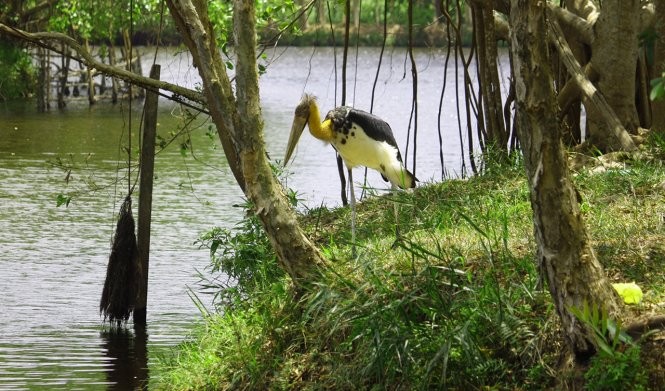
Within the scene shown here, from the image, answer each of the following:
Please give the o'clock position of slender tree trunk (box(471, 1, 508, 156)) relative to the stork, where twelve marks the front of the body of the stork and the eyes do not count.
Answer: The slender tree trunk is roughly at 4 o'clock from the stork.

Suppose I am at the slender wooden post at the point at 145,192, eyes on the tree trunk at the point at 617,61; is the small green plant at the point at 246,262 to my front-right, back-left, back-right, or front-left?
front-right

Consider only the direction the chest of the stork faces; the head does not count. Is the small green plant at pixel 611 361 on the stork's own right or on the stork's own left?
on the stork's own left

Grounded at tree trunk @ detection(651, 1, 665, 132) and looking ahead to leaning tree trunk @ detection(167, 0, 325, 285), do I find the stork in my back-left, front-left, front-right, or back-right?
front-right

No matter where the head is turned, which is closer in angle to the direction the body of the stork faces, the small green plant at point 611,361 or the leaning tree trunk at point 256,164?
the leaning tree trunk

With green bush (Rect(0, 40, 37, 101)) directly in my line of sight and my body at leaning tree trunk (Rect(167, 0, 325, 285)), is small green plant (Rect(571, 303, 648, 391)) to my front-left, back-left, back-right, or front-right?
back-right

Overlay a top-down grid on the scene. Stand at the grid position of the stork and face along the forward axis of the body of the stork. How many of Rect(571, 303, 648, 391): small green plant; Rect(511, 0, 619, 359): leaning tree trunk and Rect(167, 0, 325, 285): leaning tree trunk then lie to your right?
0

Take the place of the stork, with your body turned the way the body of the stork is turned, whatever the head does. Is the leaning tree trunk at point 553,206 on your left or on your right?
on your left

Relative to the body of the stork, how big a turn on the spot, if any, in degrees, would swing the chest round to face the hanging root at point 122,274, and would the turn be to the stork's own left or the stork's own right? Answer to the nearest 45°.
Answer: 0° — it already faces it

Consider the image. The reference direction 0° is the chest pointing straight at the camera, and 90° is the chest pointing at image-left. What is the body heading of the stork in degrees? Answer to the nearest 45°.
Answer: approximately 90°

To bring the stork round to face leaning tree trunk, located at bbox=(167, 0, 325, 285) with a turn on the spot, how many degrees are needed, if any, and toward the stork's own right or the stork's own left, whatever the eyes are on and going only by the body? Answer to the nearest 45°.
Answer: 0° — it already faces it

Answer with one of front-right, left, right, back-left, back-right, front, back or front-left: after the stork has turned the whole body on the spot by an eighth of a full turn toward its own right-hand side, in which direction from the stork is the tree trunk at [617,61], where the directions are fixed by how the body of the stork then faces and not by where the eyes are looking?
right
